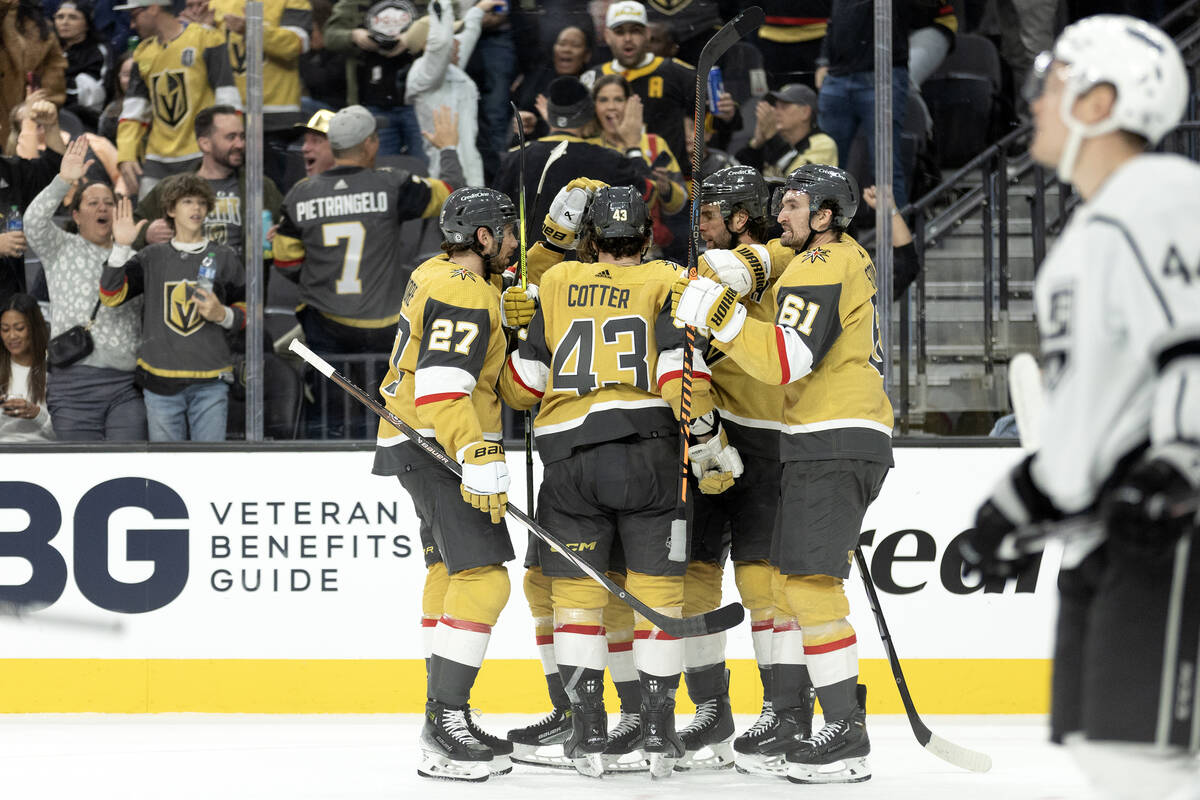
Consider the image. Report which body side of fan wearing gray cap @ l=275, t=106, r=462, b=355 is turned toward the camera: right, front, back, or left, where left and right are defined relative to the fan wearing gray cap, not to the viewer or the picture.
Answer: back

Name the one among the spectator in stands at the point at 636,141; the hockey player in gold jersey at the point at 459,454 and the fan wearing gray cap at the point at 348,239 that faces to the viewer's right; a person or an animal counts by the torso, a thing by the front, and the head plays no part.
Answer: the hockey player in gold jersey

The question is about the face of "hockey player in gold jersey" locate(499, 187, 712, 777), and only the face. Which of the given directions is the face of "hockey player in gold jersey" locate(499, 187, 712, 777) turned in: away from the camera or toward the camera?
away from the camera

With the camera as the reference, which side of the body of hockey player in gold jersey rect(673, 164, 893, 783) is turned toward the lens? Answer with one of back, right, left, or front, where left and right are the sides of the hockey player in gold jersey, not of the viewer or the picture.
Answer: left

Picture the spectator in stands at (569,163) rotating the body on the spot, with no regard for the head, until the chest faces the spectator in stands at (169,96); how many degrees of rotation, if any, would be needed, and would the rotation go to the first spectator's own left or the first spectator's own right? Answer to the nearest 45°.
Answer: approximately 90° to the first spectator's own left

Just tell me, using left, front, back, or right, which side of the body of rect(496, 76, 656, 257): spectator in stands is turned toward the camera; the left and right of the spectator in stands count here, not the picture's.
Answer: back
